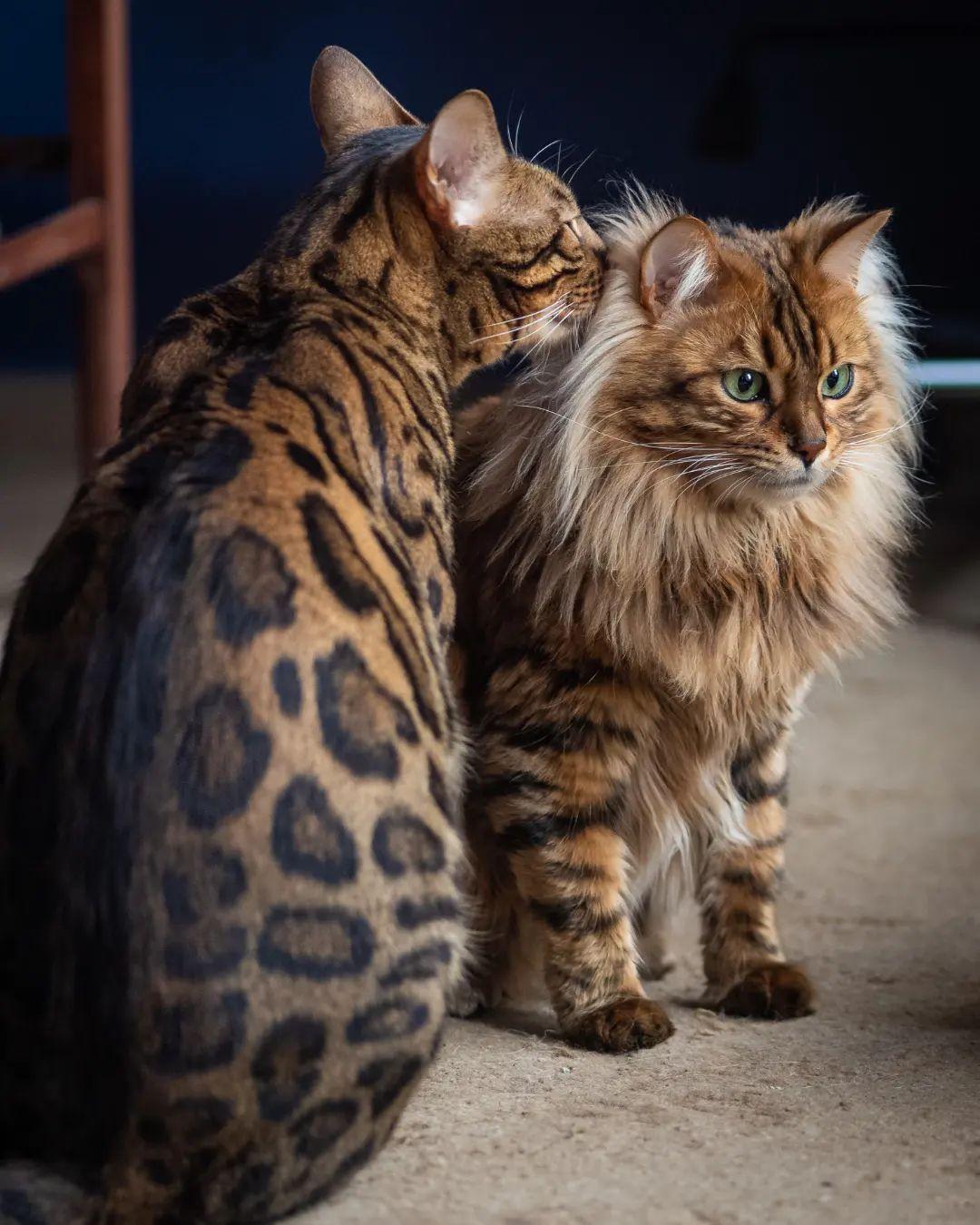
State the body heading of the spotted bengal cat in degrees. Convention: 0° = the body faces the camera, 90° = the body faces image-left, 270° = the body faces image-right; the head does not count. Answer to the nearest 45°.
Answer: approximately 225°

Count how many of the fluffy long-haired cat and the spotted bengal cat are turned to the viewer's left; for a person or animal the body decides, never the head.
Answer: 0

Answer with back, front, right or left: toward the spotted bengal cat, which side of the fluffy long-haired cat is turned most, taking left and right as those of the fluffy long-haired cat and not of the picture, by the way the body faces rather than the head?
right

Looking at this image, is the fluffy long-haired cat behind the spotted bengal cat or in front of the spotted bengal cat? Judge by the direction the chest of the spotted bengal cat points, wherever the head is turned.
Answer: in front

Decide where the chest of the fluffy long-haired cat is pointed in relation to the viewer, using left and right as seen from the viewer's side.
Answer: facing the viewer and to the right of the viewer
